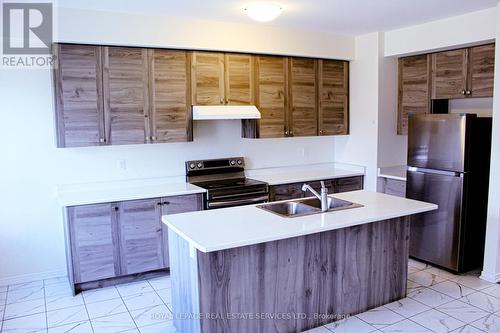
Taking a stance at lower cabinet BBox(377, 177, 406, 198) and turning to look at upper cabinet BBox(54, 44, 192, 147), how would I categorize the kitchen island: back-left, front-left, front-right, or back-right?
front-left

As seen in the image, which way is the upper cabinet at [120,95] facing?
toward the camera

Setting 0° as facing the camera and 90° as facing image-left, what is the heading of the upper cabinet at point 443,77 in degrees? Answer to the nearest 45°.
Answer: approximately 45°

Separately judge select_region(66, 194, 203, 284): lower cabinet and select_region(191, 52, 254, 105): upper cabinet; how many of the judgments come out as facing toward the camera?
2

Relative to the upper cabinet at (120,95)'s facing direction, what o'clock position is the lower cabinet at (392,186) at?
The lower cabinet is roughly at 9 o'clock from the upper cabinet.

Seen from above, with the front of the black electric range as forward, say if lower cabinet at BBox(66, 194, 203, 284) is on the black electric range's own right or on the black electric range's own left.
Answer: on the black electric range's own right

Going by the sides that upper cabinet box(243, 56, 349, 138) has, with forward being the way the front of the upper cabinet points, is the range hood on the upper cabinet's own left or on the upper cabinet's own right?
on the upper cabinet's own right

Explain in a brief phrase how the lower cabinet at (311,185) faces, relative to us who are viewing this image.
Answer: facing the viewer and to the right of the viewer

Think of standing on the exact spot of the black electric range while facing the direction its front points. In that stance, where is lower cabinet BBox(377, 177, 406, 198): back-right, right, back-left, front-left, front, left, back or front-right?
front-left

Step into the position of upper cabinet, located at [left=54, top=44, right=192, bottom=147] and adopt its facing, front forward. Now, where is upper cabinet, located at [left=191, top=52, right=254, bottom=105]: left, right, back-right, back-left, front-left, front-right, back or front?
left

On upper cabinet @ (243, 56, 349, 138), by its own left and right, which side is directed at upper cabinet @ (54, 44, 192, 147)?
right
